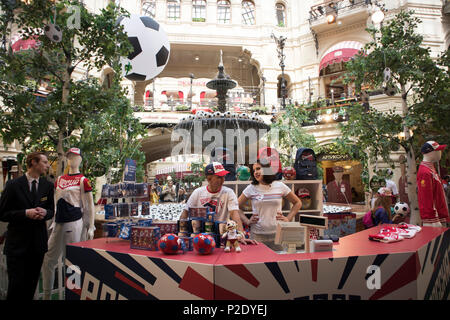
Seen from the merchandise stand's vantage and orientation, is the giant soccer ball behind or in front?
behind

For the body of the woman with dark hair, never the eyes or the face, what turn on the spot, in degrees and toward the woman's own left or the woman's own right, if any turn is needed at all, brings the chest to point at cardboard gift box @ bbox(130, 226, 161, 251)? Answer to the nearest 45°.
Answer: approximately 45° to the woman's own right

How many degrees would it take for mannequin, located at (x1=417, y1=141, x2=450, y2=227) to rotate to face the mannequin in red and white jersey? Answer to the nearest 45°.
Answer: approximately 135° to its right

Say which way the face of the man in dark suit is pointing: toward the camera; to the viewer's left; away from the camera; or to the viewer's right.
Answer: to the viewer's right

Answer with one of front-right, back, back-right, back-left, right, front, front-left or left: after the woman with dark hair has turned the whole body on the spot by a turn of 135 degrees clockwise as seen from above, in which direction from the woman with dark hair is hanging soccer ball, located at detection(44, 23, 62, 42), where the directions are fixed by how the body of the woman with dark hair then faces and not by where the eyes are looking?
front-left

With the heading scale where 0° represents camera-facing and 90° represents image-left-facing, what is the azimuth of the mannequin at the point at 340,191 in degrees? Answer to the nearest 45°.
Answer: approximately 0°
